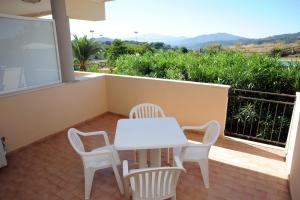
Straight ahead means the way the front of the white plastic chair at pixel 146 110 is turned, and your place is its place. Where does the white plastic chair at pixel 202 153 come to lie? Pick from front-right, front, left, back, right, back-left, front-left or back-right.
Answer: front-left

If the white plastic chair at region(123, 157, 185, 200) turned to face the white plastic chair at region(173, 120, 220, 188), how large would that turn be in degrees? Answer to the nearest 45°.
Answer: approximately 45° to its right

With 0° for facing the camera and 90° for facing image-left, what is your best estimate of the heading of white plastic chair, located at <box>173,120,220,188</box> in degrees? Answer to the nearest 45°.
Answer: approximately 90°

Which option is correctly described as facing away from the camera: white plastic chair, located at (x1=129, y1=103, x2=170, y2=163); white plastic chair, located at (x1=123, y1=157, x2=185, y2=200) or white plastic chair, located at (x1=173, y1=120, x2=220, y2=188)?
white plastic chair, located at (x1=123, y1=157, x2=185, y2=200)

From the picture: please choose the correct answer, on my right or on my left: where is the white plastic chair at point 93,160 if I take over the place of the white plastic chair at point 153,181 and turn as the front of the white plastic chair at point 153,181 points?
on my left

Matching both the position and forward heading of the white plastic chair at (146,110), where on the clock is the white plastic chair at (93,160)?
the white plastic chair at (93,160) is roughly at 1 o'clock from the white plastic chair at (146,110).

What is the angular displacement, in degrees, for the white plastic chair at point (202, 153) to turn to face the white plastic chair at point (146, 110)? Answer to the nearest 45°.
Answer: approximately 45° to its right

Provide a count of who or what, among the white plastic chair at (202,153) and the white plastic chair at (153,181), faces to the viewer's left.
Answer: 1

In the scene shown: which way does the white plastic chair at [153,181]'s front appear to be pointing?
away from the camera

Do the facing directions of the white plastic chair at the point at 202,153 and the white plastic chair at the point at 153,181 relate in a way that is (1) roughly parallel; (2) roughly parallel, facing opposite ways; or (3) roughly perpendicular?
roughly perpendicular

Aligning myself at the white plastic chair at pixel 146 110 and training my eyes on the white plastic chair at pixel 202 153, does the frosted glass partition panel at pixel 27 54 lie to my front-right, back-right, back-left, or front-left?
back-right

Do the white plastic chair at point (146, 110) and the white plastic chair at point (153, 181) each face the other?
yes

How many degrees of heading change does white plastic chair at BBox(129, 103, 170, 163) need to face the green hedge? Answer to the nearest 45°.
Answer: approximately 135° to its left

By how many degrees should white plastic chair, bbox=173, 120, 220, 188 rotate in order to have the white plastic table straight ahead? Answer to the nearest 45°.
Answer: approximately 45° to its left

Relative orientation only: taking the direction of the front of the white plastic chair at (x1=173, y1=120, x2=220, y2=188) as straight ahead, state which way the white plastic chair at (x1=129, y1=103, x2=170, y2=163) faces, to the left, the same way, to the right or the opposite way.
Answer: to the left
